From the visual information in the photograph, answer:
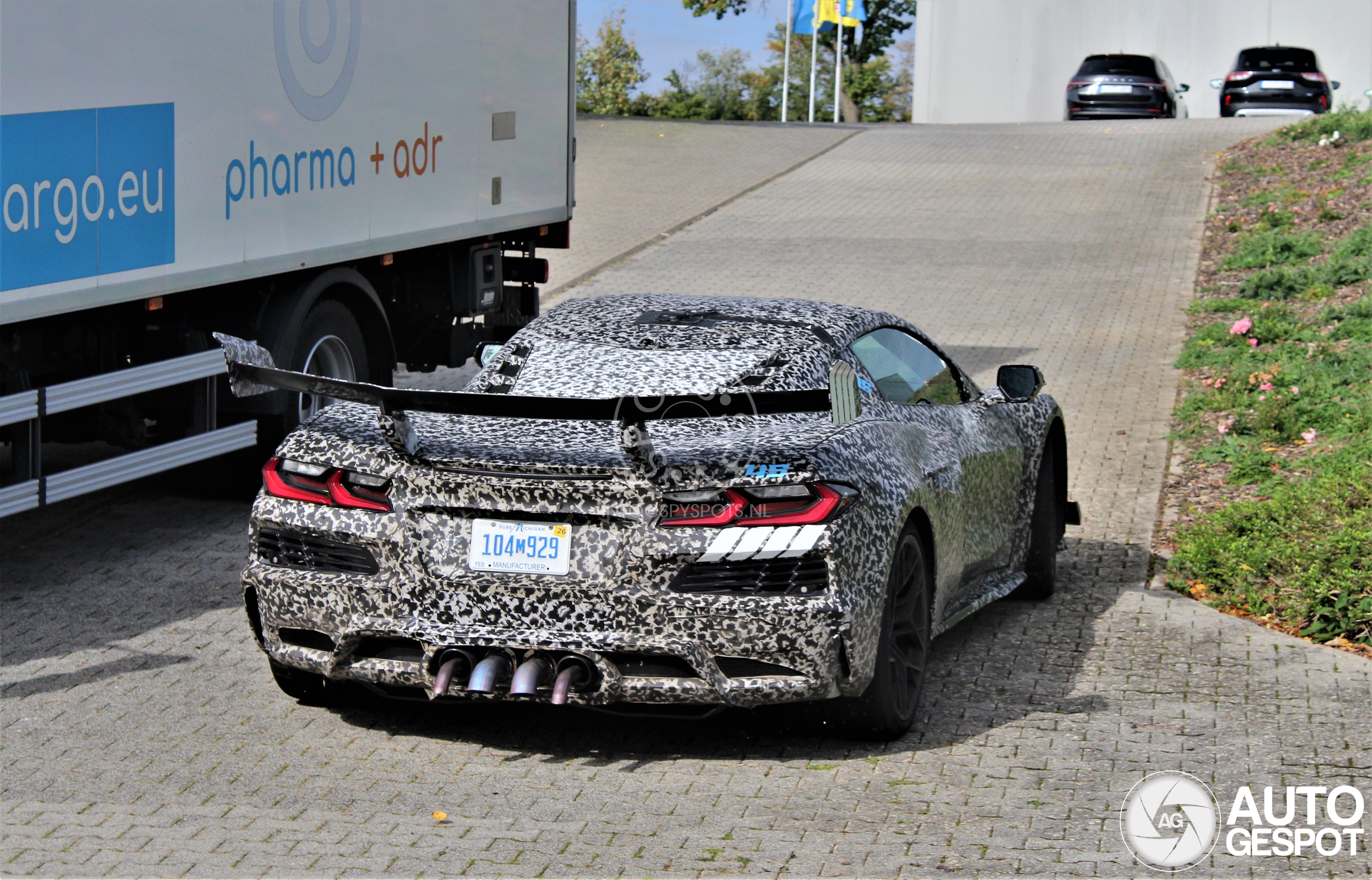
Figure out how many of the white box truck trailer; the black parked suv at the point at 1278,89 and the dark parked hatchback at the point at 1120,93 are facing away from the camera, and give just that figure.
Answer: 2

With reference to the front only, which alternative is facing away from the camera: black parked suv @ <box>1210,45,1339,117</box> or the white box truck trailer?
the black parked suv

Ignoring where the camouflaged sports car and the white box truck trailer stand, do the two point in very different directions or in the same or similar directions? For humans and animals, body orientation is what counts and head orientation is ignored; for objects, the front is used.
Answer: very different directions

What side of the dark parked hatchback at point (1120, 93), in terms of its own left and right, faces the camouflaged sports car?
back

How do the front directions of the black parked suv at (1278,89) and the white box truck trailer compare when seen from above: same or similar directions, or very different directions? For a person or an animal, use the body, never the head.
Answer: very different directions

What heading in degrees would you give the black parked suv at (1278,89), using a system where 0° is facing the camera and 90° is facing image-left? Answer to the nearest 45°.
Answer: approximately 180°

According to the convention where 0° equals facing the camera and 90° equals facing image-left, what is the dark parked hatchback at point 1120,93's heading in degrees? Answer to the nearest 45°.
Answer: approximately 180°

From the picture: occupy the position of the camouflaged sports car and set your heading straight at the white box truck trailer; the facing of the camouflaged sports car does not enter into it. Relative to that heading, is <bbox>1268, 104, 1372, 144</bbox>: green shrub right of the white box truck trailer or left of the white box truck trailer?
right

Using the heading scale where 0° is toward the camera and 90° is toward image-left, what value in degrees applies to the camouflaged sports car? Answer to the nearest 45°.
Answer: approximately 225°

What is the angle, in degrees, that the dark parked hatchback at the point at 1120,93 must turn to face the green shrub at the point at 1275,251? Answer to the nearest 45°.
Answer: approximately 180°

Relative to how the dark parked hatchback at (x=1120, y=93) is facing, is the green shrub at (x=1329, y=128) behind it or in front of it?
behind

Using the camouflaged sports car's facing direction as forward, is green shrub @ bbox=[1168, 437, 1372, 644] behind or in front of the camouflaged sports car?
in front

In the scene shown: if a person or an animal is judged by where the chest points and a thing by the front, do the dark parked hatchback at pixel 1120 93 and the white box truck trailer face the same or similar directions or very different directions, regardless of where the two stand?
very different directions
